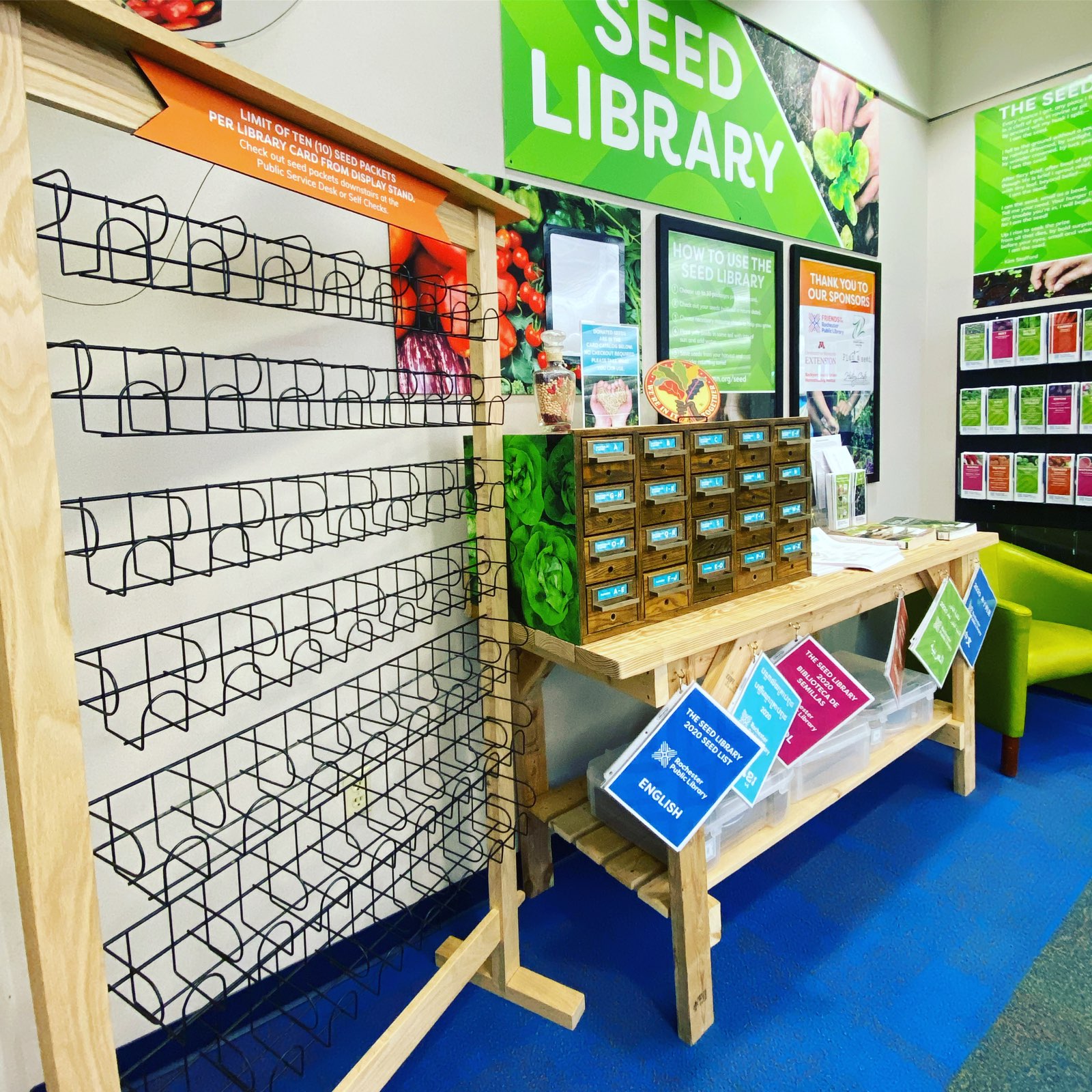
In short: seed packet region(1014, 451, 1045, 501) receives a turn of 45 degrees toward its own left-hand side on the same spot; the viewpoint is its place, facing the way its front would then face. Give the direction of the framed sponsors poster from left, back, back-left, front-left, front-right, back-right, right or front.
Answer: right

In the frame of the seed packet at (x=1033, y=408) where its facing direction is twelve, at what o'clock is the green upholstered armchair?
The green upholstered armchair is roughly at 12 o'clock from the seed packet.

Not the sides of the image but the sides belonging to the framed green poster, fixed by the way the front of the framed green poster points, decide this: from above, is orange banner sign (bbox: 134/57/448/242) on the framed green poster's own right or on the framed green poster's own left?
on the framed green poster's own right

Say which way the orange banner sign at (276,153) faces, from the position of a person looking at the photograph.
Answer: facing the viewer and to the right of the viewer

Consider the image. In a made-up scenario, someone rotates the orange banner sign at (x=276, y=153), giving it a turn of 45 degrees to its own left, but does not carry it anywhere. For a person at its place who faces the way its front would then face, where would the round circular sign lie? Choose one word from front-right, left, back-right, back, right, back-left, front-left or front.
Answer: front-left

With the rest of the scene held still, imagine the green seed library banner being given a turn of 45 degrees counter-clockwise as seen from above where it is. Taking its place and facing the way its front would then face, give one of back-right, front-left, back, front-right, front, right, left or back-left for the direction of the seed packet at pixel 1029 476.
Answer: front-left

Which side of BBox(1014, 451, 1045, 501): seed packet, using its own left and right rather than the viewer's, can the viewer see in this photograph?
front

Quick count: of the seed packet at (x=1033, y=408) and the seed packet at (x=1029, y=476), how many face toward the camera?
2

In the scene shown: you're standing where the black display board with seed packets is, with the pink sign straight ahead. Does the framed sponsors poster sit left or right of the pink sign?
right

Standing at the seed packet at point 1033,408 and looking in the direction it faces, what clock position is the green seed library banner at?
The green seed library banner is roughly at 1 o'clock from the seed packet.

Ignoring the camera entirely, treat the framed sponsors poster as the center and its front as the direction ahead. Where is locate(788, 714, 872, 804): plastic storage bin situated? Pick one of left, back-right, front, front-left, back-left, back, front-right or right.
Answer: front-right
